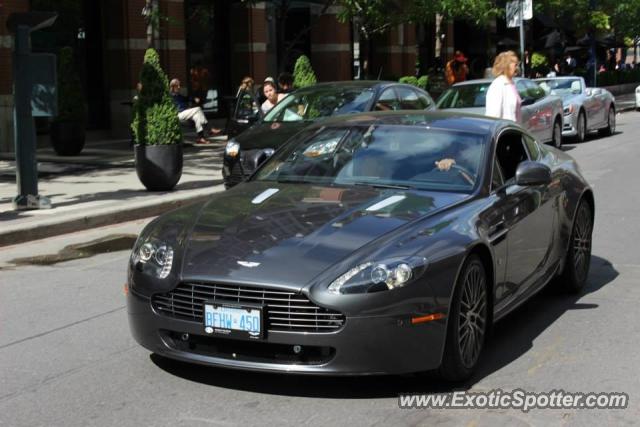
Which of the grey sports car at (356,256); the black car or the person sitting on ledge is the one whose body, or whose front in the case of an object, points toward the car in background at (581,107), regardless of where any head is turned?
the person sitting on ledge

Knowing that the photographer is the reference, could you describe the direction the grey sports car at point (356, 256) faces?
facing the viewer and to the left of the viewer

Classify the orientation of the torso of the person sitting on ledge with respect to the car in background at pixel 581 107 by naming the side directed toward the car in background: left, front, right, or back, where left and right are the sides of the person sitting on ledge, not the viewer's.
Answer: front

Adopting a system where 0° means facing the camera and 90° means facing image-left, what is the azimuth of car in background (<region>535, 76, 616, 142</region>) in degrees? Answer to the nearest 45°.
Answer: approximately 45°

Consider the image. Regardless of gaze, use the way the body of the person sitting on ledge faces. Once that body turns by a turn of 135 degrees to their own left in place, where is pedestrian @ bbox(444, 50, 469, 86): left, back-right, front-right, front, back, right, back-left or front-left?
right

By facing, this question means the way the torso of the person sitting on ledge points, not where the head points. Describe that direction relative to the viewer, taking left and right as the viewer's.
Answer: facing to the right of the viewer

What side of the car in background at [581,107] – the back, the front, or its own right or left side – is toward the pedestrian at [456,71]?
right

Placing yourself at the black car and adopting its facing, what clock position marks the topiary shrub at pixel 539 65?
The topiary shrub is roughly at 5 o'clock from the black car.

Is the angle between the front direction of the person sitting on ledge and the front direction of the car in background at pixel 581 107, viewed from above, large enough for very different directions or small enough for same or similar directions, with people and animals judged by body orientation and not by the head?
very different directions

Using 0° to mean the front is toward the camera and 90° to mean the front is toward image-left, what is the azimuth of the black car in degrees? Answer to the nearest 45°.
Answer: approximately 45°

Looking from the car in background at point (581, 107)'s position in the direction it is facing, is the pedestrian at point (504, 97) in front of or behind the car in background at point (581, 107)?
in front

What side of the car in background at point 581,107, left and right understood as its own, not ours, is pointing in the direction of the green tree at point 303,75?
front
